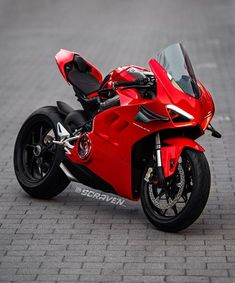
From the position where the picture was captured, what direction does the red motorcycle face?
facing the viewer and to the right of the viewer
